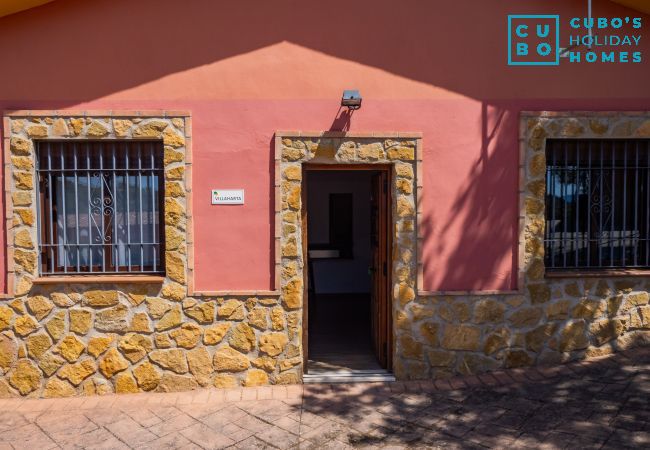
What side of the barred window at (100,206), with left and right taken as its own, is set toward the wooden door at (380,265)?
left

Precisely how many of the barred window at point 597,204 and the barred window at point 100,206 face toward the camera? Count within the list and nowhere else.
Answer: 2

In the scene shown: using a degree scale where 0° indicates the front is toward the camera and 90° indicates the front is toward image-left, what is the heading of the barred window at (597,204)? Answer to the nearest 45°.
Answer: approximately 0°

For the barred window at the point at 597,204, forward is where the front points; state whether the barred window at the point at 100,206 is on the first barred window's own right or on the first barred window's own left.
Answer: on the first barred window's own right
